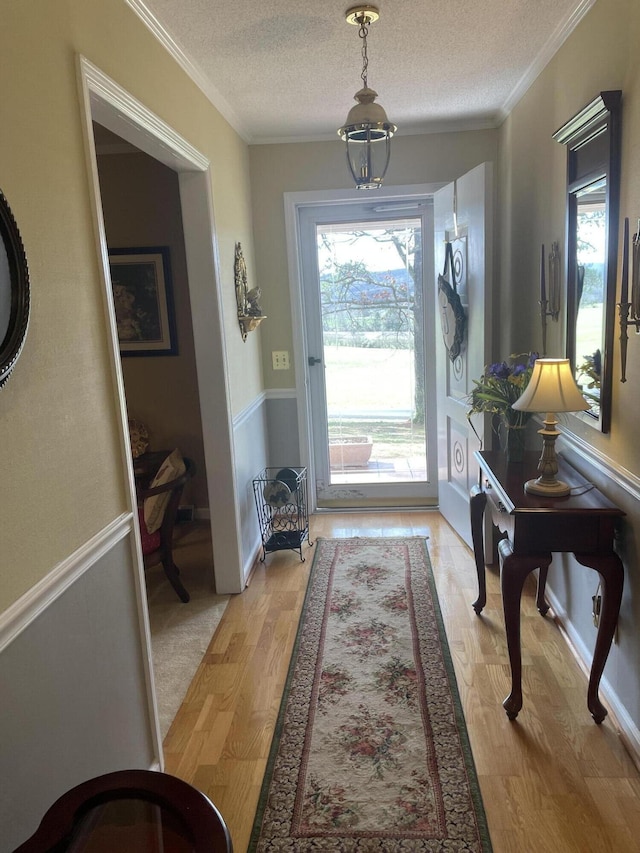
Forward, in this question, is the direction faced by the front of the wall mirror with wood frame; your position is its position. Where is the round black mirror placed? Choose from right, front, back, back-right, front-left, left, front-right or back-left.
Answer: front-left

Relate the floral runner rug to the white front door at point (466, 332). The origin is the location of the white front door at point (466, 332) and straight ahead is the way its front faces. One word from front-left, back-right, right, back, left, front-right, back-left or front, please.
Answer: left

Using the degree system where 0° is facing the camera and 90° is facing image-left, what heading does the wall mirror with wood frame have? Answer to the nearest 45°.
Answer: approximately 90°

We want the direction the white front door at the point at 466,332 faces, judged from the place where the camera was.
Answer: facing to the left of the viewer

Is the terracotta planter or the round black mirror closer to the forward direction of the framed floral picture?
the round black mirror

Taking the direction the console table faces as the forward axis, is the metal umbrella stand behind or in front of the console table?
in front

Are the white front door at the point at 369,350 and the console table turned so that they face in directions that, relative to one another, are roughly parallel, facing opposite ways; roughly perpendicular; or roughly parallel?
roughly perpendicular

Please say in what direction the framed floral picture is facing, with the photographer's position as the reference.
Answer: facing the viewer

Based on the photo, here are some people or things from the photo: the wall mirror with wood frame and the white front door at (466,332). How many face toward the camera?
0

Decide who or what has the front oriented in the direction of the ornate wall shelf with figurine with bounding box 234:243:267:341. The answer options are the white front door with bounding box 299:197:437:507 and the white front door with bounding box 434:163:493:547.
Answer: the white front door with bounding box 434:163:493:547

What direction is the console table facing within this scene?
to the viewer's left
